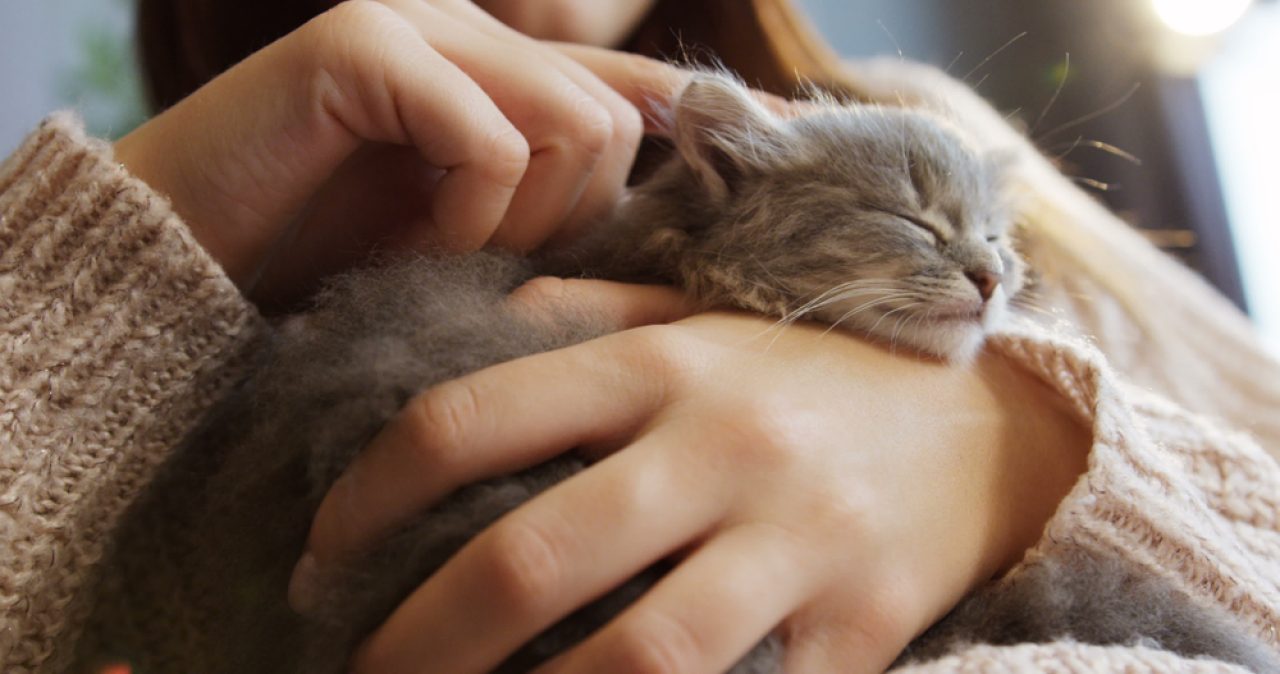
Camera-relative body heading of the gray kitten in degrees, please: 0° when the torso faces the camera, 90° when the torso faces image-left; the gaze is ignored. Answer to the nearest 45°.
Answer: approximately 270°
